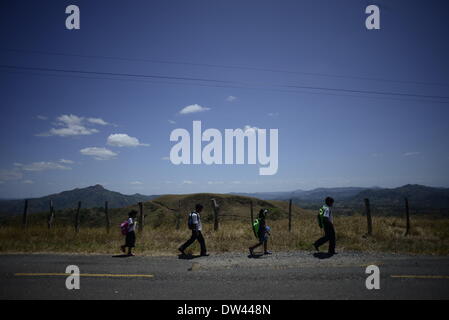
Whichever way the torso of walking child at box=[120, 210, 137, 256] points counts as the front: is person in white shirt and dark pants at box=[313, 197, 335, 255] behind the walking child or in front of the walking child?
in front

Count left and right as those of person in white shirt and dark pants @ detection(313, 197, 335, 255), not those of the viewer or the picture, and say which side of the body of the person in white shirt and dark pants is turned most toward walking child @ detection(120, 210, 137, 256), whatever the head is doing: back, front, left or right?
back

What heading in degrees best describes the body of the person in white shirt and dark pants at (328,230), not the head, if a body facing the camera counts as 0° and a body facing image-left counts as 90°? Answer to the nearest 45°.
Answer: approximately 270°

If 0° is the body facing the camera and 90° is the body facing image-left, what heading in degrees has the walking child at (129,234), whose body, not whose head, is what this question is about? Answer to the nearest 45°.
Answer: approximately 270°

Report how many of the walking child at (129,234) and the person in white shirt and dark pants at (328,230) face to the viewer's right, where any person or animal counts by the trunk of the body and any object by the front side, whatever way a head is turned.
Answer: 2
